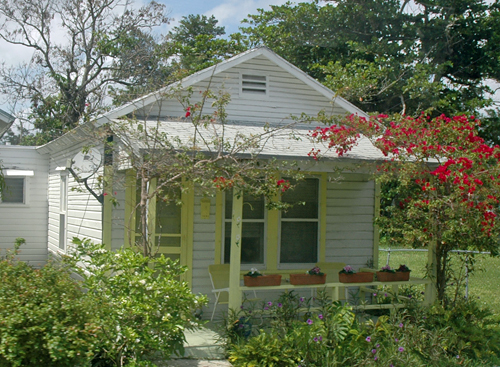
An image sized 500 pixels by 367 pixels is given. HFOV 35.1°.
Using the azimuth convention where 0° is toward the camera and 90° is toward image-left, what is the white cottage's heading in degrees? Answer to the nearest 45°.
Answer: approximately 0°

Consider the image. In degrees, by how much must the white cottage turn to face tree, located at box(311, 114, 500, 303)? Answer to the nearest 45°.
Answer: approximately 45° to its left

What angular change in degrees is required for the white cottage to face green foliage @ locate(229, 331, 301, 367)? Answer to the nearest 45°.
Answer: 0° — it already faces it

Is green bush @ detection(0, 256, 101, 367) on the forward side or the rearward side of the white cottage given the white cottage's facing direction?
on the forward side

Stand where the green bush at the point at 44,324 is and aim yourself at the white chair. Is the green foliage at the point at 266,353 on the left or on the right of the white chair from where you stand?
right

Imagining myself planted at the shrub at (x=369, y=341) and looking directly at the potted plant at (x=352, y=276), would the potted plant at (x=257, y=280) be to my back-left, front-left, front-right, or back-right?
front-left
